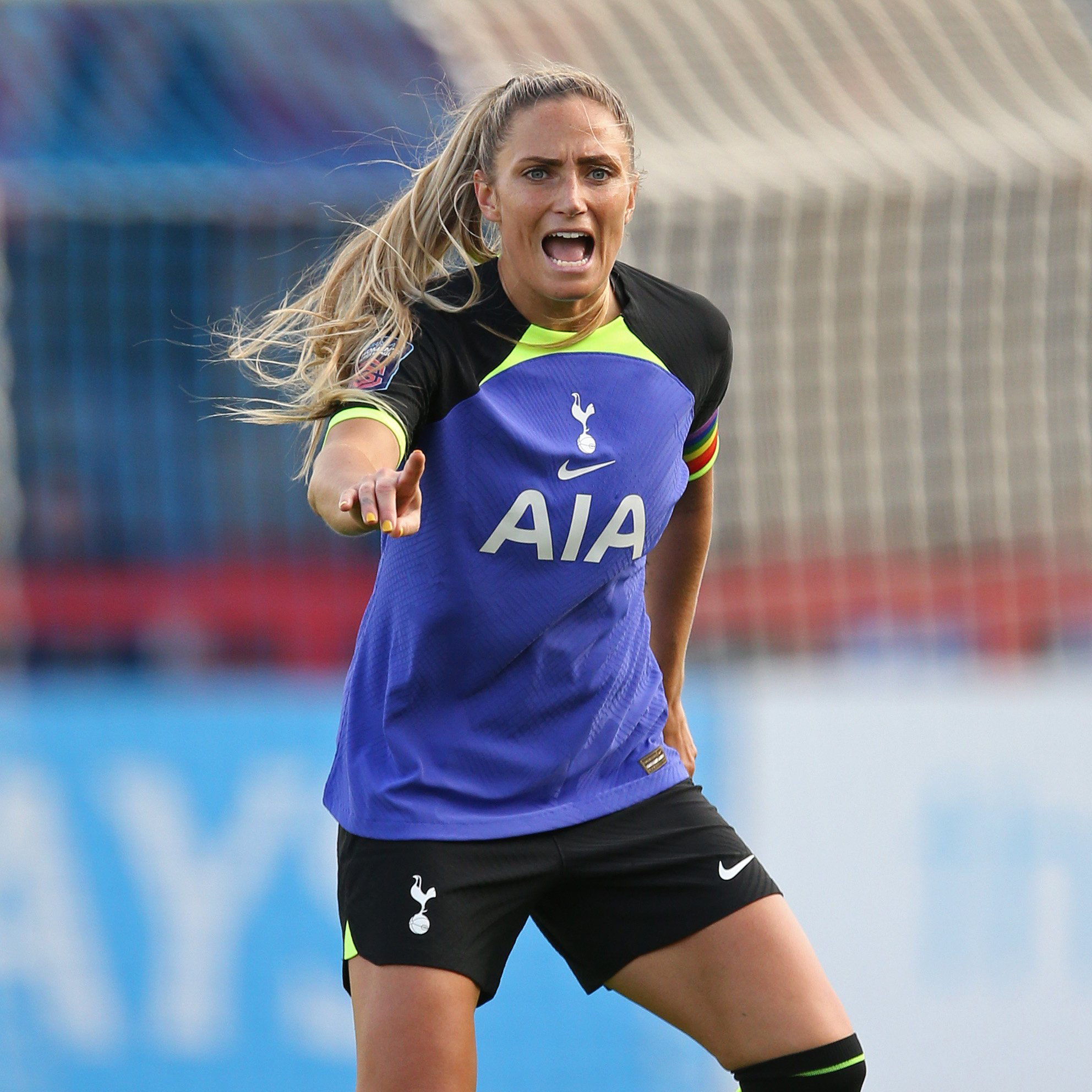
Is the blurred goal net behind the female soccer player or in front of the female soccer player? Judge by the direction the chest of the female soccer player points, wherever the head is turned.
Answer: behind

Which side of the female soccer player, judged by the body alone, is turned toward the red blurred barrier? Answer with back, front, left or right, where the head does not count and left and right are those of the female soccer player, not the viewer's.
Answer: back

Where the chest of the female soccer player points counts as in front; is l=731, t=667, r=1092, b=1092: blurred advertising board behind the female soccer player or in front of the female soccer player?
behind

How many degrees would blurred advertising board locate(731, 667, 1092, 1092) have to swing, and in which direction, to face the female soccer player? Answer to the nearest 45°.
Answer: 0° — it already faces them

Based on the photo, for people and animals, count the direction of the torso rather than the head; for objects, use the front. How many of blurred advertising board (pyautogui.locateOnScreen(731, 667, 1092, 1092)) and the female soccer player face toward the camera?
2

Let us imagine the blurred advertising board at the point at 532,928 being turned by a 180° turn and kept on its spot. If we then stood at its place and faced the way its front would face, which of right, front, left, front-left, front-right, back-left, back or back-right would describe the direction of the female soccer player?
back

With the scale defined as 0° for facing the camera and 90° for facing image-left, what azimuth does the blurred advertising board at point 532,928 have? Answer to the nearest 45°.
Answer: approximately 0°

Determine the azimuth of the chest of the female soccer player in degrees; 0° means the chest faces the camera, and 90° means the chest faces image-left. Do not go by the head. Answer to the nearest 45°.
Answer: approximately 0°

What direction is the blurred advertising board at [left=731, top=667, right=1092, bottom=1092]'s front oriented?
toward the camera
